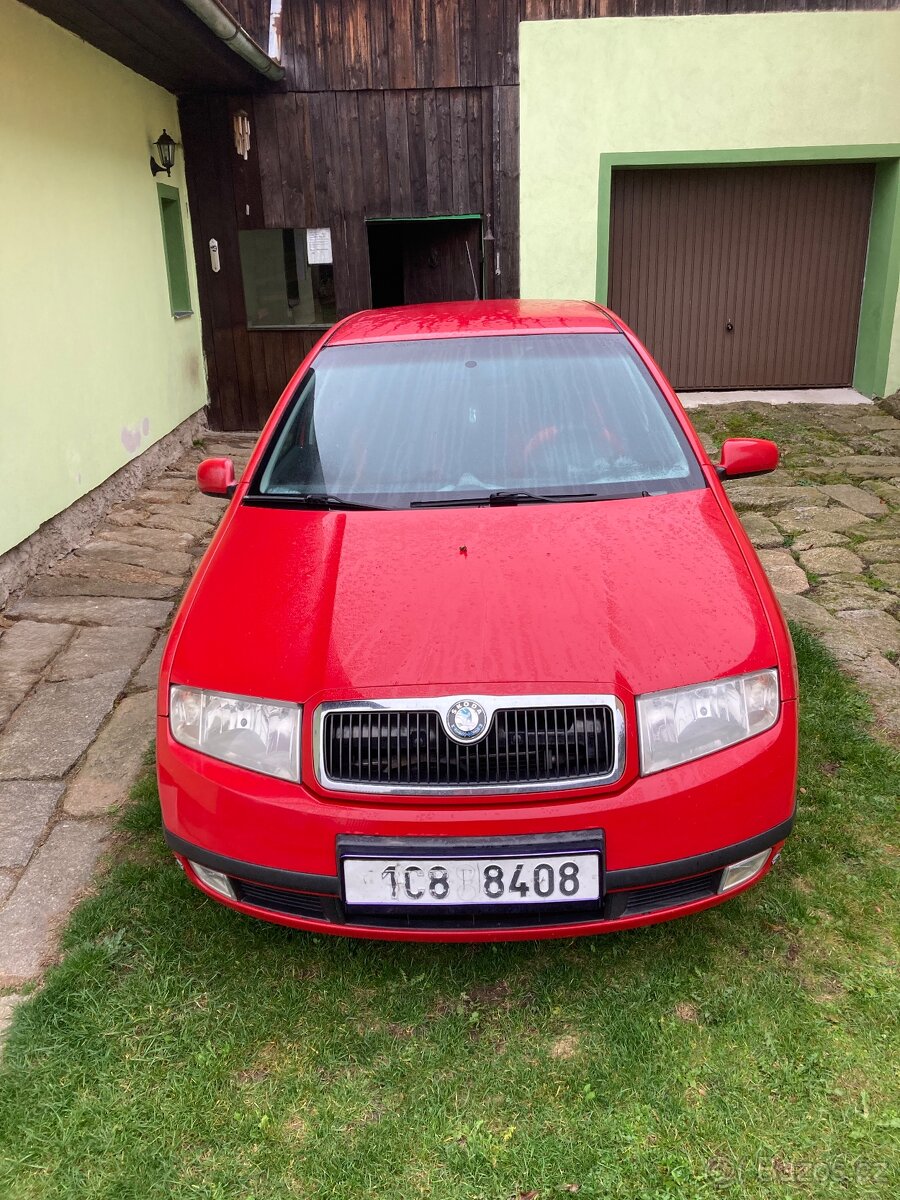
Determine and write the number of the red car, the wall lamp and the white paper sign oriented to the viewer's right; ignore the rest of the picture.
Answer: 1

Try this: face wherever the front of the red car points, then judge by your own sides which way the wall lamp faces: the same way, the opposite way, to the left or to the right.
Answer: to the left

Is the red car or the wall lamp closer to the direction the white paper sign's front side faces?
the red car

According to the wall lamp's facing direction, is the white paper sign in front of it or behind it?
in front

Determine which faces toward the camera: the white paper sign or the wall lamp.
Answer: the white paper sign

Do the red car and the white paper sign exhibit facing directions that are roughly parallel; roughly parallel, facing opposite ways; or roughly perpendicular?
roughly parallel

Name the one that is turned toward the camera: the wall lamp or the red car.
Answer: the red car

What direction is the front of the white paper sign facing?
toward the camera

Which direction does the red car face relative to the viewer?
toward the camera

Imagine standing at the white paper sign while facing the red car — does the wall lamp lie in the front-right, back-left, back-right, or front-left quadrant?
front-right

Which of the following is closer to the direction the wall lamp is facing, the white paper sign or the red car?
the white paper sign

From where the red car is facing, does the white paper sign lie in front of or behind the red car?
behind

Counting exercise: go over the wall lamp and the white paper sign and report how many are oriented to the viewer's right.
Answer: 1

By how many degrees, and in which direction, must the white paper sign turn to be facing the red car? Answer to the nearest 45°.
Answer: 0° — it already faces it

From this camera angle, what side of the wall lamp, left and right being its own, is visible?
right

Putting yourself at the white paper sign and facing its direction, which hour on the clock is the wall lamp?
The wall lamp is roughly at 2 o'clock from the white paper sign.
